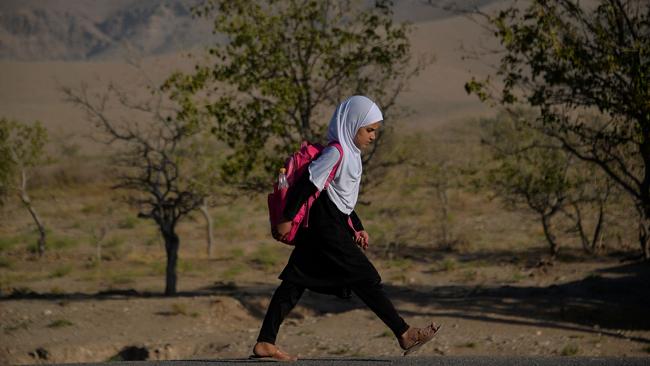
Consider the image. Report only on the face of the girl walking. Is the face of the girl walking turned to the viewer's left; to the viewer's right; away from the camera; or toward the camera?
to the viewer's right

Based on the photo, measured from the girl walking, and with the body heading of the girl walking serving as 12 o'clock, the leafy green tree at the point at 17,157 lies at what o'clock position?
The leafy green tree is roughly at 8 o'clock from the girl walking.

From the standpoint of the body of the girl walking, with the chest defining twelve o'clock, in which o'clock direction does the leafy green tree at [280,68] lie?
The leafy green tree is roughly at 9 o'clock from the girl walking.

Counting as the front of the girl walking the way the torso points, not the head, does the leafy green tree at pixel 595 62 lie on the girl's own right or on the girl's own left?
on the girl's own left

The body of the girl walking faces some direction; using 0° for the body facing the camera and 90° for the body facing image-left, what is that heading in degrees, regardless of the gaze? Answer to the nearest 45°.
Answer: approximately 270°
